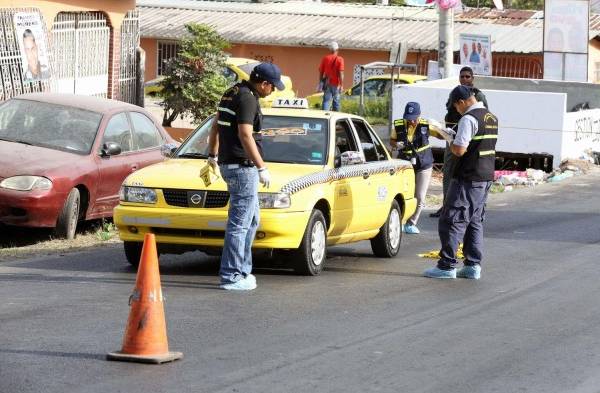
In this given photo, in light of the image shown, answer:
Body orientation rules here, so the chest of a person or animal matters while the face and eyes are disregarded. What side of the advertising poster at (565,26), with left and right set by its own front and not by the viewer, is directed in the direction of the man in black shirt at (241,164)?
front

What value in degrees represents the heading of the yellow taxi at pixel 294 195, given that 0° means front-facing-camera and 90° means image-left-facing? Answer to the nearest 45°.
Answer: approximately 45°

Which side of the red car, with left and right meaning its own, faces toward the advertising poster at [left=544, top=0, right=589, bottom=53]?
back

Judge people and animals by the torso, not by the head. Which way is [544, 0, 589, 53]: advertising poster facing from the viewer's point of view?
toward the camera

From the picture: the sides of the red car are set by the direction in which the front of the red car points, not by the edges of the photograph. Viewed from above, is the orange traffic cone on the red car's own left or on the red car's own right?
on the red car's own left

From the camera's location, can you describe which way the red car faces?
facing the viewer and to the left of the viewer

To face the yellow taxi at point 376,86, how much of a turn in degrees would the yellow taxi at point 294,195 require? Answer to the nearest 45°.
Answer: approximately 135° to its right

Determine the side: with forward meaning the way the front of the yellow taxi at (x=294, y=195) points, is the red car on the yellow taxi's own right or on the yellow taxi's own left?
on the yellow taxi's own right

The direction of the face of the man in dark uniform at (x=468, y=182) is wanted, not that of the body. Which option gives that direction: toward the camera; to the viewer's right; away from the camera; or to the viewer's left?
to the viewer's left

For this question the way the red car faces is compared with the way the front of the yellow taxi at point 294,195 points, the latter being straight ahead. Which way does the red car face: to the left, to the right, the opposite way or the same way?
the same way

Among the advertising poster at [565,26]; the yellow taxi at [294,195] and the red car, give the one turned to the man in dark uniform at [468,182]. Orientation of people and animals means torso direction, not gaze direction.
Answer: the advertising poster

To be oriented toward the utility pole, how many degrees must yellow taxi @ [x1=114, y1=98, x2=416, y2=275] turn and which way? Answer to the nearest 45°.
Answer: approximately 135° to its right

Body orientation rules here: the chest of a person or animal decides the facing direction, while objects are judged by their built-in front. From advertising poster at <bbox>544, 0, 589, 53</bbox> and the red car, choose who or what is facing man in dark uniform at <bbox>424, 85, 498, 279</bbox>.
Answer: the advertising poster

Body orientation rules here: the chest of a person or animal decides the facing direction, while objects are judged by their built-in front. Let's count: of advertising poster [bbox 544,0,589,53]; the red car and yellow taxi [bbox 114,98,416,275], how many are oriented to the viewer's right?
0

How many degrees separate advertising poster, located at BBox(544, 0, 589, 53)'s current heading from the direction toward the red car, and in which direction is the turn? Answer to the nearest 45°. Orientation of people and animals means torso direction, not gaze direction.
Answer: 0° — it already faces it

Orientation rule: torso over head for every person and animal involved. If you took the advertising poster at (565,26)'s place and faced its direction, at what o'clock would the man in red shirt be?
The man in red shirt is roughly at 3 o'clock from the advertising poster.

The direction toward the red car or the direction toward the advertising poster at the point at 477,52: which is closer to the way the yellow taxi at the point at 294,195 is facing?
the red car

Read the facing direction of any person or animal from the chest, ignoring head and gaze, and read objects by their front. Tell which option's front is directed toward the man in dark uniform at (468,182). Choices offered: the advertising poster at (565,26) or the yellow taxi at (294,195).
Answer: the advertising poster
